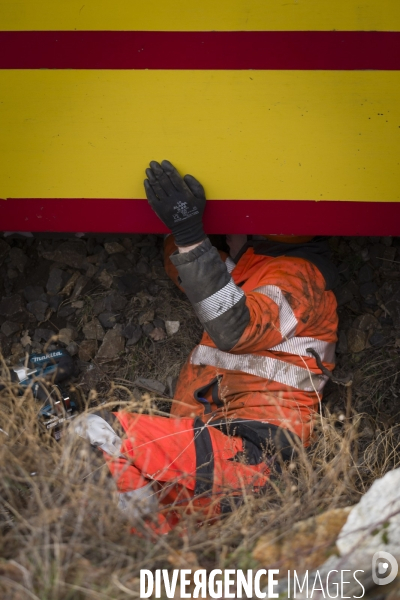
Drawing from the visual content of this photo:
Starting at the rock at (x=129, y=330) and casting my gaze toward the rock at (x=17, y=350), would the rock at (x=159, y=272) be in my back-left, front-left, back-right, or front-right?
back-right

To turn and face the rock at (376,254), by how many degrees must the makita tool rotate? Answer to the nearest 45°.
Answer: approximately 180°

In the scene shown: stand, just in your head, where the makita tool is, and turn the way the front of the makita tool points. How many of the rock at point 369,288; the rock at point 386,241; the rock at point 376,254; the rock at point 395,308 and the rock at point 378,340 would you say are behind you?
5

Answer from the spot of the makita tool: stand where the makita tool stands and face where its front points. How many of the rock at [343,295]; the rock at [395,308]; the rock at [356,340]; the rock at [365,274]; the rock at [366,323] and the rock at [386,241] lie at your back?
6

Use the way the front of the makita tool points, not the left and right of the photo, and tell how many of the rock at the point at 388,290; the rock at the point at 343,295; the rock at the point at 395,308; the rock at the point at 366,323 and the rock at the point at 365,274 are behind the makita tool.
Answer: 5

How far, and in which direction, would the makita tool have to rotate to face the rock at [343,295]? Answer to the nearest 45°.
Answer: approximately 180°

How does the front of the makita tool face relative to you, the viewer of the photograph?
facing to the left of the viewer

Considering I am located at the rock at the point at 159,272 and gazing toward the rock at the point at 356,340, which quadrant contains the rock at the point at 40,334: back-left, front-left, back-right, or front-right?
back-right

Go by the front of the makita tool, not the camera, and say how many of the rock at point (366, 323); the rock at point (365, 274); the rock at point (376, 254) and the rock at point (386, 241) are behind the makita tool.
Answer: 4
